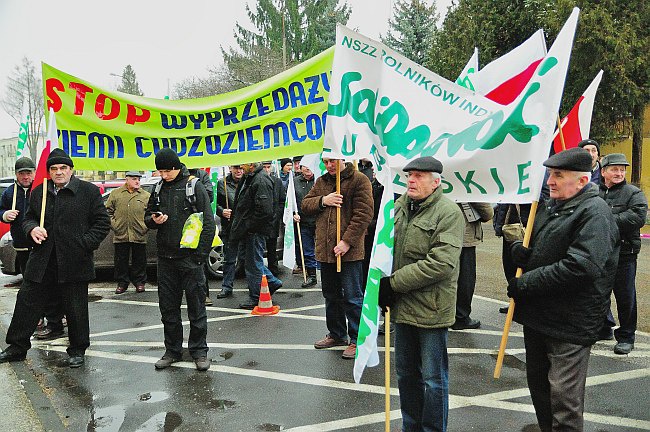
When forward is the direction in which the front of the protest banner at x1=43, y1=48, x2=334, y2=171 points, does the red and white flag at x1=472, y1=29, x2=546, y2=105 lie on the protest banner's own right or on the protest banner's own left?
on the protest banner's own left

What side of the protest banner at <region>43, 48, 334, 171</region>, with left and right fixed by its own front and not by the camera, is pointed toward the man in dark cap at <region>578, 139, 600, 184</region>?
left

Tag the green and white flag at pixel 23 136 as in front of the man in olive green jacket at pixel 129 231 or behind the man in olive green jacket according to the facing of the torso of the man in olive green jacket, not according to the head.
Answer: in front

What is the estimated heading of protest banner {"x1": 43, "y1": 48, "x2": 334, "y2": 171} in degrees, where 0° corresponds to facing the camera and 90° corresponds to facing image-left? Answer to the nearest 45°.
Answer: approximately 0°

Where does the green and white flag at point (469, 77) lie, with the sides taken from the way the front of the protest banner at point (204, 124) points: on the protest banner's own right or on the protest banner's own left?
on the protest banner's own left

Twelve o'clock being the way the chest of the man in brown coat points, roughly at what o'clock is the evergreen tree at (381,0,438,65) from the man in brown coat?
The evergreen tree is roughly at 5 o'clock from the man in brown coat.

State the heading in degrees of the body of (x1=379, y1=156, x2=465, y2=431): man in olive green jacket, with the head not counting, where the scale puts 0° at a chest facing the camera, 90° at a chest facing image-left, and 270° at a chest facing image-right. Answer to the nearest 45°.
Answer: approximately 45°

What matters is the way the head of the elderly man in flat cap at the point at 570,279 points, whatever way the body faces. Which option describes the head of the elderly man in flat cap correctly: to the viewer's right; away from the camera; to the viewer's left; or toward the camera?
to the viewer's left

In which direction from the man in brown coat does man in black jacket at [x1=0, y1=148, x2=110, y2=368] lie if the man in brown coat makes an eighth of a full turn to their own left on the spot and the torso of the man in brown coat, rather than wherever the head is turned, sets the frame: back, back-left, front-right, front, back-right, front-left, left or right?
right

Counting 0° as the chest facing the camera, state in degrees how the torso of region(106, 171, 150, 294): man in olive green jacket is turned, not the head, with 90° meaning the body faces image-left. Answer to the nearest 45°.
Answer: approximately 0°
